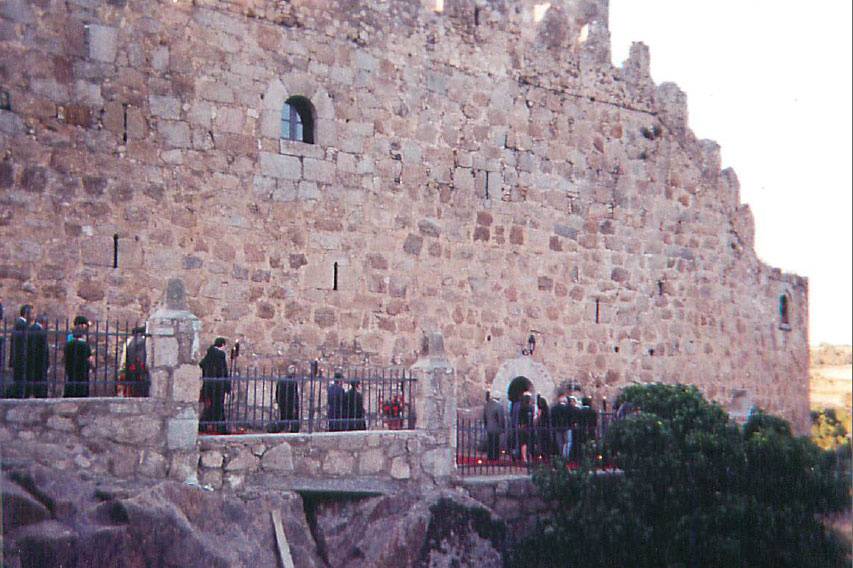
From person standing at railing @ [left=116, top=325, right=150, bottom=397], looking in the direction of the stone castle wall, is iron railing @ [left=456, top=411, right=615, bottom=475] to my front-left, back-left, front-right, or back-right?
front-right

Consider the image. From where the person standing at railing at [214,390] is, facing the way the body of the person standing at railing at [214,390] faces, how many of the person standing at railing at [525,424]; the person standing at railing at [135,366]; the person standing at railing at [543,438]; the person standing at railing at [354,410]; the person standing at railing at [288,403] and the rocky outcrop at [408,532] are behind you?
1

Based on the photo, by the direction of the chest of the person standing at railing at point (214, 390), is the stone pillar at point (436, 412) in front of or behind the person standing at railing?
in front

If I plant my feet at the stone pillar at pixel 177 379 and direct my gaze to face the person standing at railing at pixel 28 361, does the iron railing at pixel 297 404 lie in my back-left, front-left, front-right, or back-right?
back-right

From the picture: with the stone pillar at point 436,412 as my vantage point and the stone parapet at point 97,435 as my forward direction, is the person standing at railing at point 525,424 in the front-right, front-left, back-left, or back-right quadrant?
back-right
